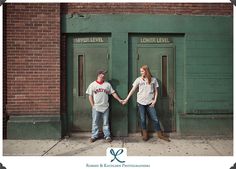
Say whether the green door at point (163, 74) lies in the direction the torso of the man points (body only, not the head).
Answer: no

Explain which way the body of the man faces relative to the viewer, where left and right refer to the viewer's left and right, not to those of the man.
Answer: facing the viewer

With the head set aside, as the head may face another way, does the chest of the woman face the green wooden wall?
no

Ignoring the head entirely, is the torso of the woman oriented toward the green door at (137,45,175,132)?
no

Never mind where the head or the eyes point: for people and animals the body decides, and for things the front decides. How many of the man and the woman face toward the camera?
2

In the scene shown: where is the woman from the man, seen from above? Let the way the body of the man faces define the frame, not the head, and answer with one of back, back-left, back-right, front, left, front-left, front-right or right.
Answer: left

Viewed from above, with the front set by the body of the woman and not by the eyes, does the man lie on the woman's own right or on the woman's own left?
on the woman's own right

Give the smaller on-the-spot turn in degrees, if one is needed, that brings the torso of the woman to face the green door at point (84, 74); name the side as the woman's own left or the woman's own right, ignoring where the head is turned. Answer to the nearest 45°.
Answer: approximately 90° to the woman's own right

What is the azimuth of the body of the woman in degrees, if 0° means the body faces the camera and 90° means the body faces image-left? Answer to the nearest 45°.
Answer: approximately 0°

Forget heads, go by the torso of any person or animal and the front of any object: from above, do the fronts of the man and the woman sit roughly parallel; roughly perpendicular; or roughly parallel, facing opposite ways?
roughly parallel
